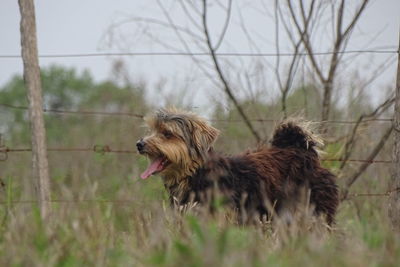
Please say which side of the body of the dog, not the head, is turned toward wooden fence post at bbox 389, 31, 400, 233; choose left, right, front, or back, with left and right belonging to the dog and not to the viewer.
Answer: back

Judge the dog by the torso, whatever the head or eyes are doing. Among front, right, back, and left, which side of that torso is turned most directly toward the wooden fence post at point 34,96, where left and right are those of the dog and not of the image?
front

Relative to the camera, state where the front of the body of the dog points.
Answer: to the viewer's left
